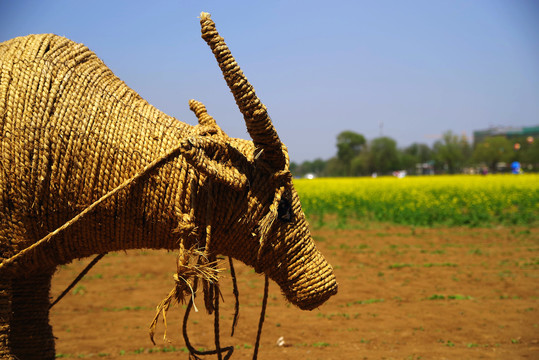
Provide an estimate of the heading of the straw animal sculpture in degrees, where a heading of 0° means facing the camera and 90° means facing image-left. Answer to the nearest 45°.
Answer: approximately 270°
